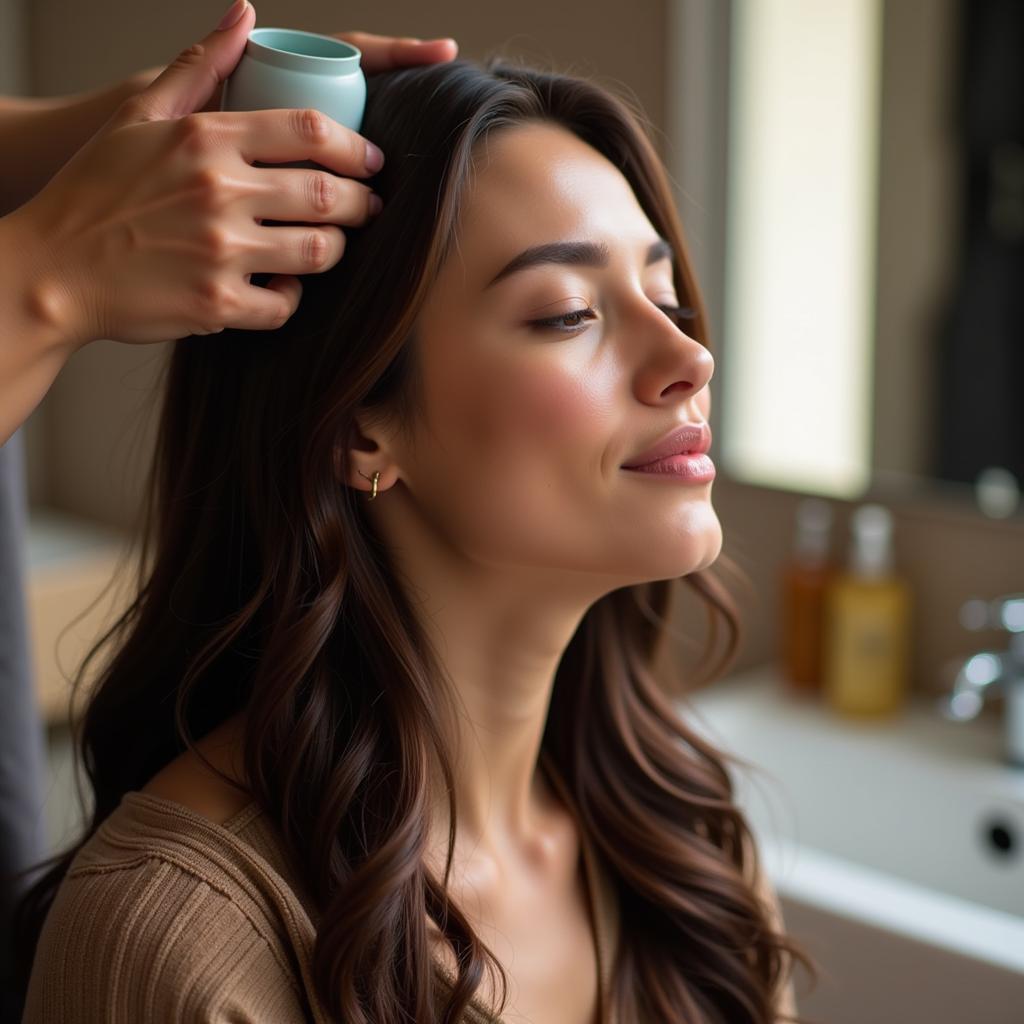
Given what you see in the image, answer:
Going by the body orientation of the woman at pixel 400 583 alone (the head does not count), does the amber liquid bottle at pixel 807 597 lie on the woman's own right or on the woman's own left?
on the woman's own left

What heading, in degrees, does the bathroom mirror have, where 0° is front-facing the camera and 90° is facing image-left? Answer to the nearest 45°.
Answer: approximately 45°

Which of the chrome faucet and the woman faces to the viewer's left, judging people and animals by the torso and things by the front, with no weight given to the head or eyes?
the chrome faucet

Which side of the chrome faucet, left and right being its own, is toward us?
left

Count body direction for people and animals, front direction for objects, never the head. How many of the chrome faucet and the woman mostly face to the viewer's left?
1

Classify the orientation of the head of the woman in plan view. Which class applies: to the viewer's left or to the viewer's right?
to the viewer's right

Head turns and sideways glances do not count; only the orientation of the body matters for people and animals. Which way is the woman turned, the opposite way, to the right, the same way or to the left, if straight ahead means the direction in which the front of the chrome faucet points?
the opposite way

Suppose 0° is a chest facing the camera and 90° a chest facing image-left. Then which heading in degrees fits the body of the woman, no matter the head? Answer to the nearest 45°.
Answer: approximately 315°
